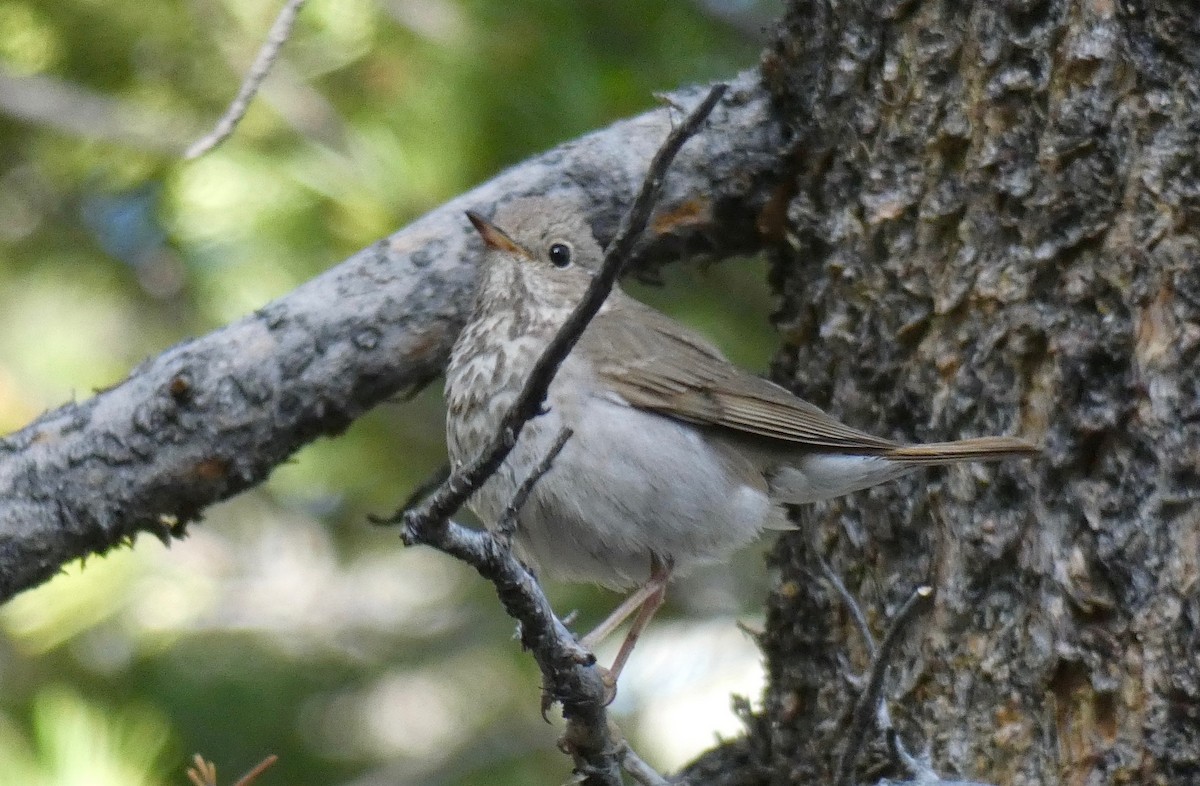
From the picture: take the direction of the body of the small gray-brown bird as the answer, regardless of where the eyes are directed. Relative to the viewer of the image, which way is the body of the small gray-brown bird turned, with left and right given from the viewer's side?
facing to the left of the viewer

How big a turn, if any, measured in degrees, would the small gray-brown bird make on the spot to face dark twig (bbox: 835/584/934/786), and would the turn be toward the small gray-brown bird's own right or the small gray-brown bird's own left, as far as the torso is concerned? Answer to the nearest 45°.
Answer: approximately 135° to the small gray-brown bird's own left

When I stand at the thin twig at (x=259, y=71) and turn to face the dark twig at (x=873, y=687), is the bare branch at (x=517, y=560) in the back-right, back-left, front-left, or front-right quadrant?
front-right
